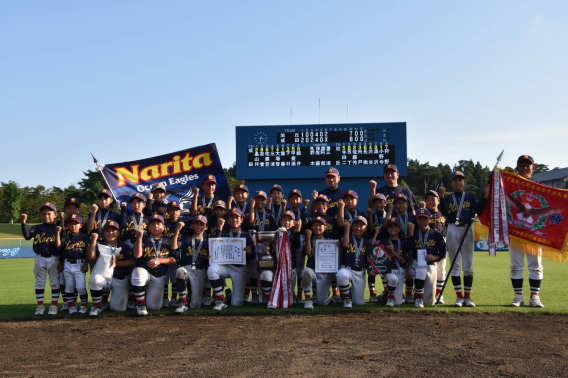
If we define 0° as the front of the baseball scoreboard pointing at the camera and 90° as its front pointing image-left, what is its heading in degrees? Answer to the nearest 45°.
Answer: approximately 0°
